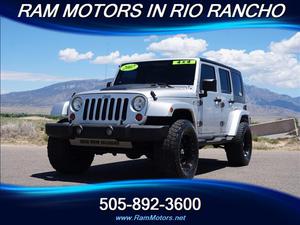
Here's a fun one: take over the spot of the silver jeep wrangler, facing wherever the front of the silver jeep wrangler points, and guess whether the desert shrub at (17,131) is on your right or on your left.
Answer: on your right

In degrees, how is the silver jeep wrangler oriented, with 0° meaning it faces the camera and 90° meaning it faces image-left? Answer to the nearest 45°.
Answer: approximately 45°
